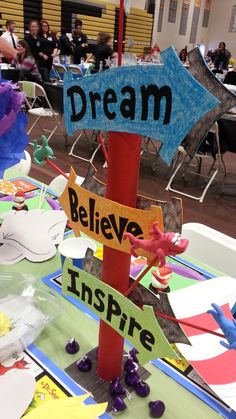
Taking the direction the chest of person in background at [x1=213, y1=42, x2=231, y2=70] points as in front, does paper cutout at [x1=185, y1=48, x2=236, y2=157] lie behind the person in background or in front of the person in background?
in front

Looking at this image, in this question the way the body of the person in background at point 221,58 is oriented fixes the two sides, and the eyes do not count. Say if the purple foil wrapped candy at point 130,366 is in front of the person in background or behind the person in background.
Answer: in front

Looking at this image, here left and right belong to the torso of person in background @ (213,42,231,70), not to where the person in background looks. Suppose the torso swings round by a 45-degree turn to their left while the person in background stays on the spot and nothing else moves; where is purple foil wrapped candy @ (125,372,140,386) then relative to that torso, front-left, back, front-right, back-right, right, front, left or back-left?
front-right

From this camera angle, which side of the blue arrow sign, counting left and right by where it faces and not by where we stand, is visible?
front
